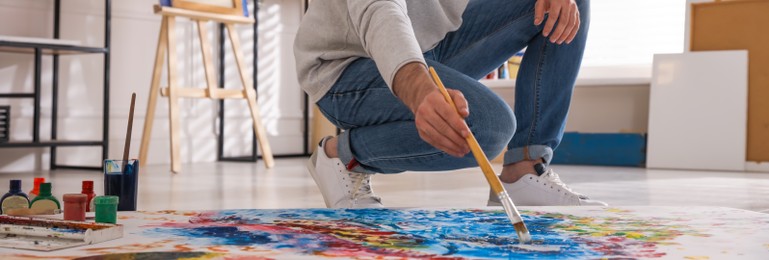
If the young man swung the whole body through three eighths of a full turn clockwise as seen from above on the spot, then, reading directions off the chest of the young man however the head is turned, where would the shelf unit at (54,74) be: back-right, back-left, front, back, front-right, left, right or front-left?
front-right

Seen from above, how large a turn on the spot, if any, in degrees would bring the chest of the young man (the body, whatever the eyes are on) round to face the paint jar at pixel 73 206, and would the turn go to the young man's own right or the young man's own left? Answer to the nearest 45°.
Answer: approximately 90° to the young man's own right

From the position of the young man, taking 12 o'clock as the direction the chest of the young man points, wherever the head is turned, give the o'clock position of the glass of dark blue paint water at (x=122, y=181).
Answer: The glass of dark blue paint water is roughly at 4 o'clock from the young man.

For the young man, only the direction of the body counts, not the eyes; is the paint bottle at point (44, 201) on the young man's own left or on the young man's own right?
on the young man's own right

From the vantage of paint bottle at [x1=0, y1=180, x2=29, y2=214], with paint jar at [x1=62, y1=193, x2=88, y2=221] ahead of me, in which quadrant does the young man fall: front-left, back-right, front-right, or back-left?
front-left

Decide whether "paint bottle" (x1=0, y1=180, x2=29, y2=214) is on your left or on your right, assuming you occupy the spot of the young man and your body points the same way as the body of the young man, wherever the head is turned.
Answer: on your right

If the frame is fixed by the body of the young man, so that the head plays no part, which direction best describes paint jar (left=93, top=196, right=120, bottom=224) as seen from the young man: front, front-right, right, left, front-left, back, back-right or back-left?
right

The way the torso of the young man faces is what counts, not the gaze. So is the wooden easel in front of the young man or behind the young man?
behind
